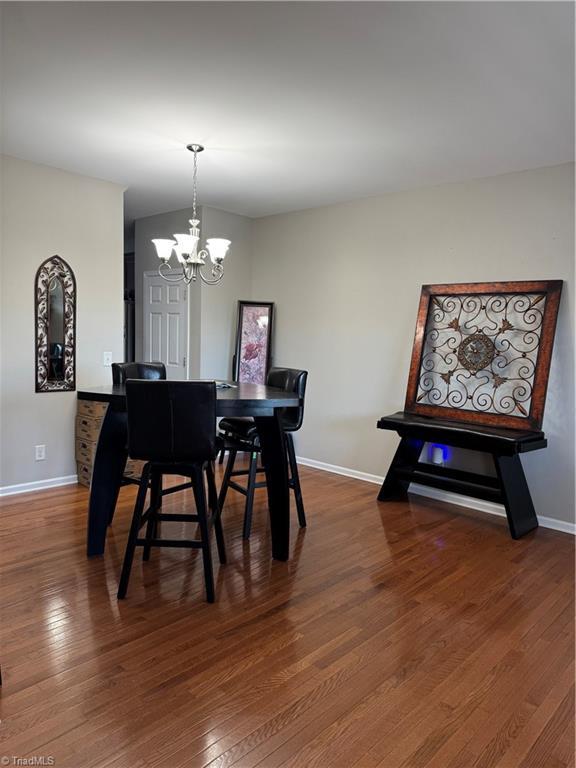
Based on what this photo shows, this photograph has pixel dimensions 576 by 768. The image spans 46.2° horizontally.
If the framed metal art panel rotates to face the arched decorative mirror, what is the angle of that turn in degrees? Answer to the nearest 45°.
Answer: approximately 45° to its right

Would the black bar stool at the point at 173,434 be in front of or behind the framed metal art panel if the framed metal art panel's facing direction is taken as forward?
in front

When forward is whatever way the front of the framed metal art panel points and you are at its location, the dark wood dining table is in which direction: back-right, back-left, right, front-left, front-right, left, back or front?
front

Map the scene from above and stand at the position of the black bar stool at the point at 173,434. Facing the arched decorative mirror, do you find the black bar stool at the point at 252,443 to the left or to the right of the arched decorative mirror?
right

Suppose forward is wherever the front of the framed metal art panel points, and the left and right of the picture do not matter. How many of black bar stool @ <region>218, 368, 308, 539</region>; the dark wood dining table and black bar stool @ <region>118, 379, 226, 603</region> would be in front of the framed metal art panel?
3

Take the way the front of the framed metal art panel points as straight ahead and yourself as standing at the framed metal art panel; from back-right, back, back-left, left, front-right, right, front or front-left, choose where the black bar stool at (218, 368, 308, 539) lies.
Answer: front

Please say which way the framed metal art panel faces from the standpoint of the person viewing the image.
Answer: facing the viewer and to the left of the viewer

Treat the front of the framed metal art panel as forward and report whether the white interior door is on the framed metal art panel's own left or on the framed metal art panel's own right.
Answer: on the framed metal art panel's own right

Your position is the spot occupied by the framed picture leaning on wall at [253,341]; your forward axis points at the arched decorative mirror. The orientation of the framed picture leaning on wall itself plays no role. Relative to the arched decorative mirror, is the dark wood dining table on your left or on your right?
left
